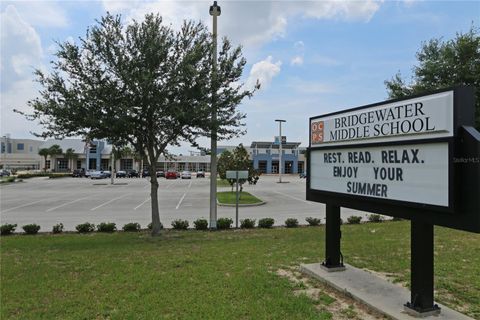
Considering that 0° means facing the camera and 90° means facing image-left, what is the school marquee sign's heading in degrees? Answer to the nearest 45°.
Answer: approximately 45°

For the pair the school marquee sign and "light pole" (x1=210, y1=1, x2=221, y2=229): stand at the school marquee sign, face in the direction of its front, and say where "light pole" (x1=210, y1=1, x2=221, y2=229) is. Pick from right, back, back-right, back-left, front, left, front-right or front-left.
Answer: right

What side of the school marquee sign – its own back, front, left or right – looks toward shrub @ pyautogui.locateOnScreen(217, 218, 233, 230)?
right

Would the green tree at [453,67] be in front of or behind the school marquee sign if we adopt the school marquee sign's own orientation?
behind
